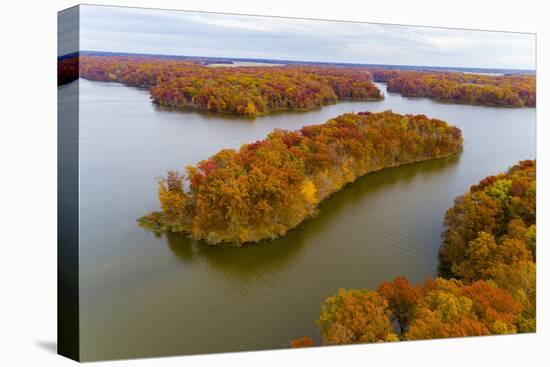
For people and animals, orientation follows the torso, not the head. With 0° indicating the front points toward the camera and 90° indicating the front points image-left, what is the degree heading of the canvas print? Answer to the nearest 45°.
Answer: approximately 315°
